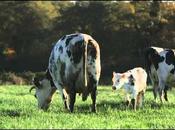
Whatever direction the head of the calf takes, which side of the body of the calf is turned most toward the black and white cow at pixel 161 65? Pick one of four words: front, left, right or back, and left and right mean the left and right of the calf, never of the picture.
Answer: back

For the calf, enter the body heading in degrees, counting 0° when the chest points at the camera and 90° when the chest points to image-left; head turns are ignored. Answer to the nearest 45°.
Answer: approximately 45°
